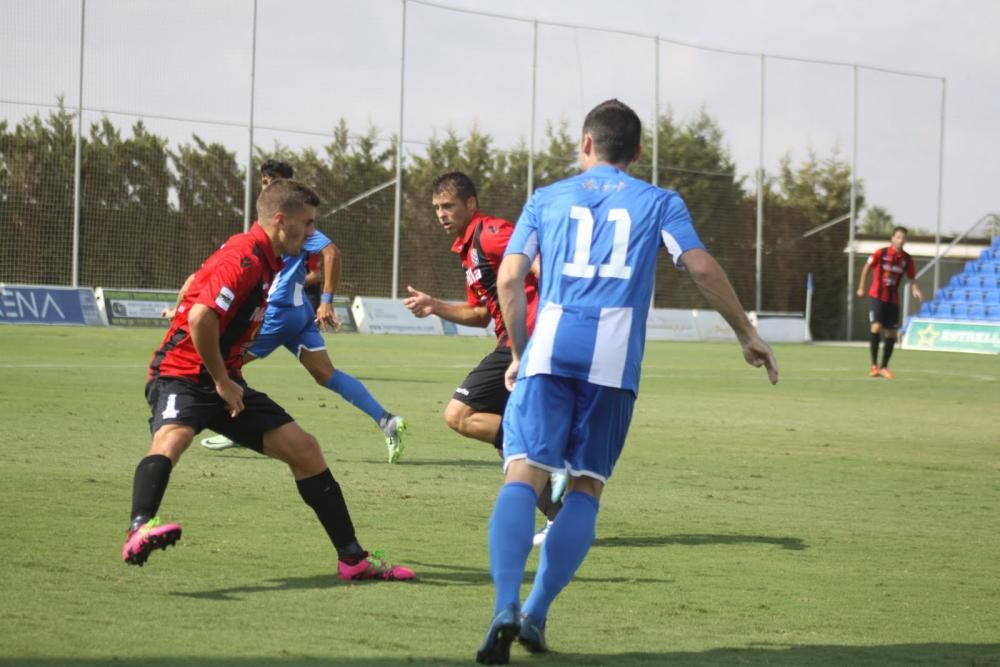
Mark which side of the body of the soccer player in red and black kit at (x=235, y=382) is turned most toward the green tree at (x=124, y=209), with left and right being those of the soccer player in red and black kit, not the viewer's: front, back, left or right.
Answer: left

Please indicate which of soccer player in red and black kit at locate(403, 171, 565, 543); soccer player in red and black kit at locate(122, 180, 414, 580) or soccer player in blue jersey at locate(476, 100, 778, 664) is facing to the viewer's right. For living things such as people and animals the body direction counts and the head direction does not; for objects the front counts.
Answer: soccer player in red and black kit at locate(122, 180, 414, 580)

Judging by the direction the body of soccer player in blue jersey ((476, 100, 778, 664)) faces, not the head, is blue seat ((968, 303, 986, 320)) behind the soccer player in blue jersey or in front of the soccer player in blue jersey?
in front

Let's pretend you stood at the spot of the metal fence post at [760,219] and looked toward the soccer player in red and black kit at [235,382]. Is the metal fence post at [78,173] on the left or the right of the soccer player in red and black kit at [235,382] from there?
right

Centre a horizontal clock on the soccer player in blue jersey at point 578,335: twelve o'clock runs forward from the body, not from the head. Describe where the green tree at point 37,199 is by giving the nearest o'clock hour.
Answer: The green tree is roughly at 11 o'clock from the soccer player in blue jersey.

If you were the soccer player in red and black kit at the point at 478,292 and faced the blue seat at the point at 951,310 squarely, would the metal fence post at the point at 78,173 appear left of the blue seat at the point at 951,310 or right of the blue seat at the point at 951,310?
left

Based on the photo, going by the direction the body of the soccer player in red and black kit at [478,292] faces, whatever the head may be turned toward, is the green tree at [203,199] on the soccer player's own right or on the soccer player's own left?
on the soccer player's own right

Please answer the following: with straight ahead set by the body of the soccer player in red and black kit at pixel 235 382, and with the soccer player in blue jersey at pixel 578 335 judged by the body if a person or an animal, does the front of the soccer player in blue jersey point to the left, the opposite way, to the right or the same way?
to the left

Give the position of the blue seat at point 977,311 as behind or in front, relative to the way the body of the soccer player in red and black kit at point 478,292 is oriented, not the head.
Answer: behind

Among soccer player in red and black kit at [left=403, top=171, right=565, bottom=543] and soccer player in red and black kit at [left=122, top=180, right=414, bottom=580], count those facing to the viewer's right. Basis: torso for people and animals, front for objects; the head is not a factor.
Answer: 1

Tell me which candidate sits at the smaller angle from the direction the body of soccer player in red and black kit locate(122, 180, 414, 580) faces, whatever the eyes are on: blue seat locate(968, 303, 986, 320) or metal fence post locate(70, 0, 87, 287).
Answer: the blue seat

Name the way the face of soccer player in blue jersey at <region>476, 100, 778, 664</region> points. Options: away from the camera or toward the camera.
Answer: away from the camera

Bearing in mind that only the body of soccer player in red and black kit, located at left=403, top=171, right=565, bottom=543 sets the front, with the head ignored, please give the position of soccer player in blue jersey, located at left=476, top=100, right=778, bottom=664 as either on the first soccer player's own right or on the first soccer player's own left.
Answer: on the first soccer player's own left

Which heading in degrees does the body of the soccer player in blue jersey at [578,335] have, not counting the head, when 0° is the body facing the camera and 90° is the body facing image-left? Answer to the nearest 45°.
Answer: approximately 180°

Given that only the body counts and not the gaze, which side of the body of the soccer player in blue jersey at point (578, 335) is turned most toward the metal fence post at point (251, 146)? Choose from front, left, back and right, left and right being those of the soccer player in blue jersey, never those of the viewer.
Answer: front

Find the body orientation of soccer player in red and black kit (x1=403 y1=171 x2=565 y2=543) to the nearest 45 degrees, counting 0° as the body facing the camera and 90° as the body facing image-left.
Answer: approximately 45°

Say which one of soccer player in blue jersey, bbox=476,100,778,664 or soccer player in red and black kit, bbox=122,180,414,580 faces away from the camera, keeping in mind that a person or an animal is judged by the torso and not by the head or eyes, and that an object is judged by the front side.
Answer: the soccer player in blue jersey

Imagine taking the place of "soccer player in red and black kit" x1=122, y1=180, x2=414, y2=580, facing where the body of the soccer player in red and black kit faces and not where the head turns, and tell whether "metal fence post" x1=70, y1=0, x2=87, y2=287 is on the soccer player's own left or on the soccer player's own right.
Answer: on the soccer player's own left

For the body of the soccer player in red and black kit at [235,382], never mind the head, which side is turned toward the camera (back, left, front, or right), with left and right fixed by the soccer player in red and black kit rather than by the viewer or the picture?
right

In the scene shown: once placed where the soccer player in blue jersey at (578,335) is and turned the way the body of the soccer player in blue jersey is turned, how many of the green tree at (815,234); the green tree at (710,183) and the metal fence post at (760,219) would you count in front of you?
3

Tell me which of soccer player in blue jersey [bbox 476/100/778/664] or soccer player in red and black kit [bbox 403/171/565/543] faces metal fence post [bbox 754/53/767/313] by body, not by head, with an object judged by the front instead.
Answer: the soccer player in blue jersey

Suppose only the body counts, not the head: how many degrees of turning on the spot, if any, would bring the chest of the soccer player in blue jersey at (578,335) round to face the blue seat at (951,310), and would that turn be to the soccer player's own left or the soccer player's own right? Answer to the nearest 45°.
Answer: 0° — they already face it
